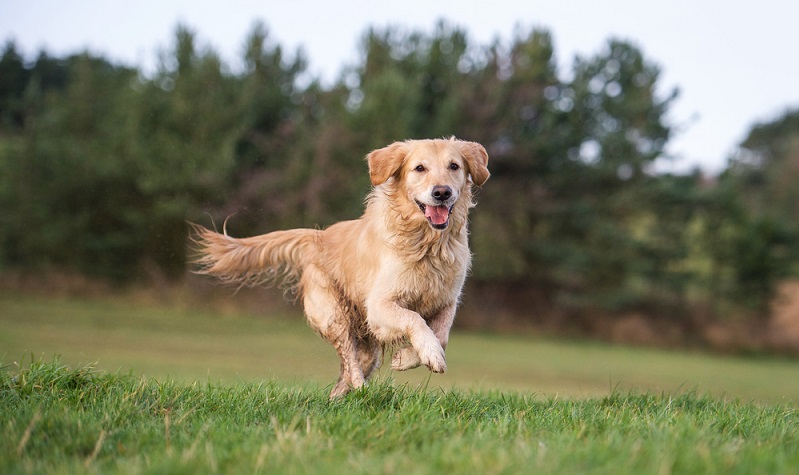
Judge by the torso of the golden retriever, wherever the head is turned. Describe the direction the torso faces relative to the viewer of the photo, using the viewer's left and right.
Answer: facing the viewer and to the right of the viewer
